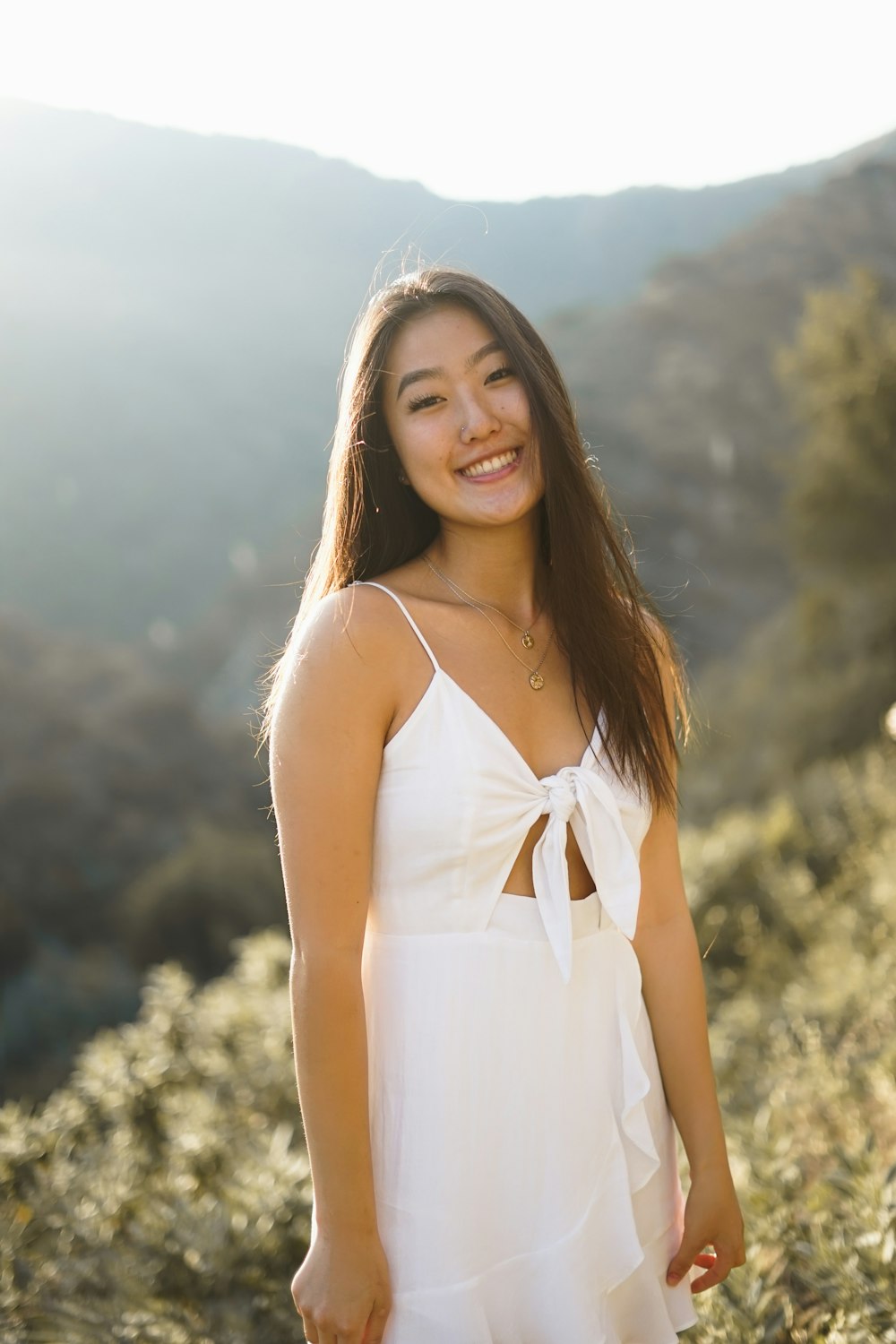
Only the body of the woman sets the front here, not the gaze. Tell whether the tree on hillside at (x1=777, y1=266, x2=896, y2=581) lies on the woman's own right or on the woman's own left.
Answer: on the woman's own left

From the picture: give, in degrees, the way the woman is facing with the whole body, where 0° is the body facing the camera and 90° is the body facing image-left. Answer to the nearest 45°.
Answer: approximately 315°
